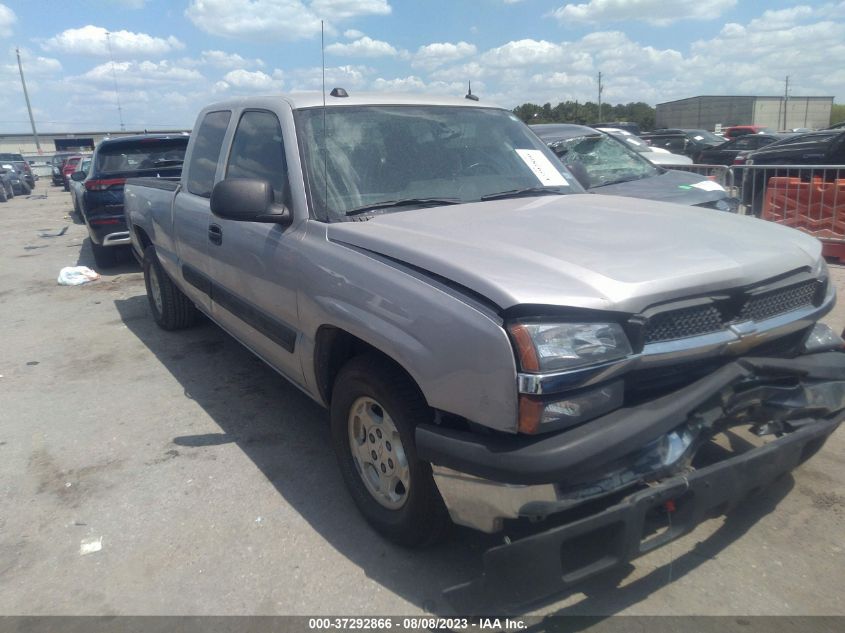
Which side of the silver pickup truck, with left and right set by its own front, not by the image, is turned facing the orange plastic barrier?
left

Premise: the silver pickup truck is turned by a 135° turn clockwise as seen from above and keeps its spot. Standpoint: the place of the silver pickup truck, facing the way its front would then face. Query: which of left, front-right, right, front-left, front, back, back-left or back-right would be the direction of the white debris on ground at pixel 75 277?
front-right

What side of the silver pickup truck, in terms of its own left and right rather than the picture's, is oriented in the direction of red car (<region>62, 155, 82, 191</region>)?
back

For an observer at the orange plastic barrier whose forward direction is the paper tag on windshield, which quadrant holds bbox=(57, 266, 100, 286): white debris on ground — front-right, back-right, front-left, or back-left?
front-right

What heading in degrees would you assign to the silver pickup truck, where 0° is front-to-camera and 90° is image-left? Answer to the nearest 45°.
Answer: approximately 315°

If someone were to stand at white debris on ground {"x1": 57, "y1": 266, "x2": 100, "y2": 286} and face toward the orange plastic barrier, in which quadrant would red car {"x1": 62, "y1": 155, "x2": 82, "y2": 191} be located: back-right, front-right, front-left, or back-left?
back-left

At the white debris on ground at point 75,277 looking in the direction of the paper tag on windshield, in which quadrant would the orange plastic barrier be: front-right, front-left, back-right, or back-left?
front-left
